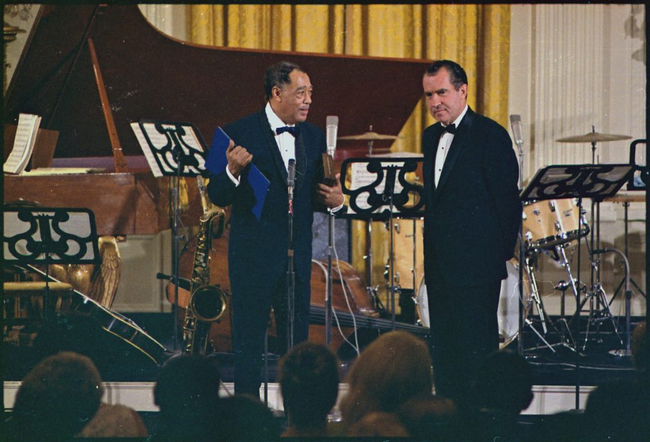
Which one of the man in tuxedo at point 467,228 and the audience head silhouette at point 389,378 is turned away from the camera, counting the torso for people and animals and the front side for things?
the audience head silhouette

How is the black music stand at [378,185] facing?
away from the camera

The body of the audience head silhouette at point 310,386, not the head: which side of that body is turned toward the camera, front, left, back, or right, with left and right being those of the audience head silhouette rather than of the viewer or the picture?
back

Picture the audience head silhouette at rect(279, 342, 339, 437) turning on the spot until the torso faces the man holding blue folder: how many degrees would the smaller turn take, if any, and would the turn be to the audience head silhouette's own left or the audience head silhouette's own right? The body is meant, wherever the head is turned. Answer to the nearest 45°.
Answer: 0° — they already face them

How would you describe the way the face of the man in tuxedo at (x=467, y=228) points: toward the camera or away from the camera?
toward the camera

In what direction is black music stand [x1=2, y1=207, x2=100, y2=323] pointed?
away from the camera

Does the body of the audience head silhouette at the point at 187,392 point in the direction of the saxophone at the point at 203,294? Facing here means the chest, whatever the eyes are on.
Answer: yes

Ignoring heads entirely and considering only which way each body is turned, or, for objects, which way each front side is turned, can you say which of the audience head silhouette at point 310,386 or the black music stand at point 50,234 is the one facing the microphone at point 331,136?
the audience head silhouette

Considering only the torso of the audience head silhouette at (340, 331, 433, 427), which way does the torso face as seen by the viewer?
away from the camera

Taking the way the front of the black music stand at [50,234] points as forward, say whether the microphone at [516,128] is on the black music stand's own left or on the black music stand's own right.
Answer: on the black music stand's own right

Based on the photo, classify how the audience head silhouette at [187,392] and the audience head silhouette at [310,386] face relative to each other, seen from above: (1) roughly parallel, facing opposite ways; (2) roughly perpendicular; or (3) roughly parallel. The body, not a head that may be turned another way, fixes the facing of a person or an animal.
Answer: roughly parallel

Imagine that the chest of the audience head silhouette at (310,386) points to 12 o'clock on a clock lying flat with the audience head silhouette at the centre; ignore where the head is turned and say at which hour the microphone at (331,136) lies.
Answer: The microphone is roughly at 12 o'clock from the audience head silhouette.

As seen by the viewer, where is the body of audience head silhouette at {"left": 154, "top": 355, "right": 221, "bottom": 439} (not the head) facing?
away from the camera
